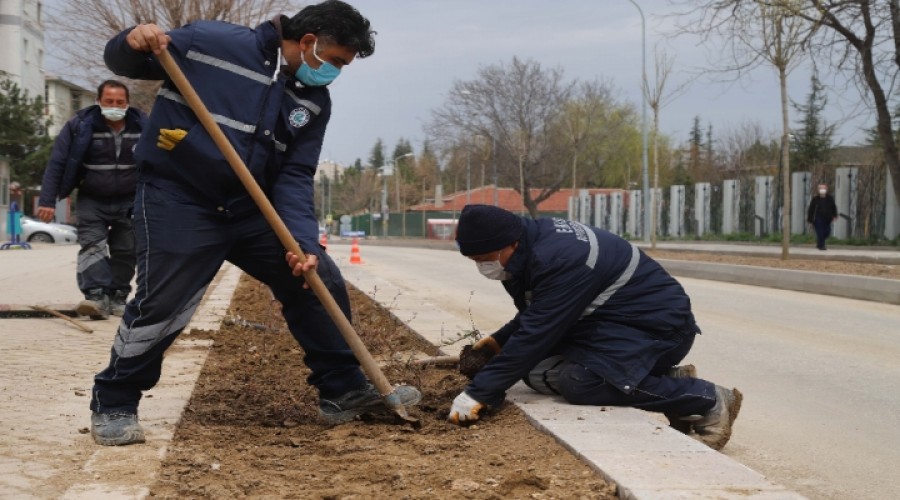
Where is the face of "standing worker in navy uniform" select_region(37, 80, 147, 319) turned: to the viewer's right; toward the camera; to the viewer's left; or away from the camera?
toward the camera

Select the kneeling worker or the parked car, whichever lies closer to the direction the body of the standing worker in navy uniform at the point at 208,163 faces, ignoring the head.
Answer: the kneeling worker

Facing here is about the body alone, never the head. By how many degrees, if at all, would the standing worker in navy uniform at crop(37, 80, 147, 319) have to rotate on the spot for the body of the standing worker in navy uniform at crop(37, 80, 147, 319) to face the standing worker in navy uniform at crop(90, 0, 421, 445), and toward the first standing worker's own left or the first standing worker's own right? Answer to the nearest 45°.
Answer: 0° — they already face them

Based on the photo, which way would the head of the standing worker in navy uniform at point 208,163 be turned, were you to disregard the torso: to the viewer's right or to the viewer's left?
to the viewer's right

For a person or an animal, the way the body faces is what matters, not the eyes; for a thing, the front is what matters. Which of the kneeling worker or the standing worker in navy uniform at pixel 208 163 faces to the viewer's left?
the kneeling worker

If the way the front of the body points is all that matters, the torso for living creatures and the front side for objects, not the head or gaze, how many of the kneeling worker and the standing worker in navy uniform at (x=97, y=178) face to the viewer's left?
1

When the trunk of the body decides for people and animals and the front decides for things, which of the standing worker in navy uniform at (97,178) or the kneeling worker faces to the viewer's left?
the kneeling worker

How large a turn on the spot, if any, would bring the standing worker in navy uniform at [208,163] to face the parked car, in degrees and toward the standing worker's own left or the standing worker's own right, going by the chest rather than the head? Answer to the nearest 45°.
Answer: approximately 135° to the standing worker's own left

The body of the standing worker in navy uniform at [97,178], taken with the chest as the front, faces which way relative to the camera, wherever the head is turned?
toward the camera

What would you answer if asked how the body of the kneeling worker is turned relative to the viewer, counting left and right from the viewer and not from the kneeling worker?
facing to the left of the viewer

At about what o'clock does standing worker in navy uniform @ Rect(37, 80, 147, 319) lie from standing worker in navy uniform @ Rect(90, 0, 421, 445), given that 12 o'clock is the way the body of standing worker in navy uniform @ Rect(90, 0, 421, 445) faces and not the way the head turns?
standing worker in navy uniform @ Rect(37, 80, 147, 319) is roughly at 7 o'clock from standing worker in navy uniform @ Rect(90, 0, 421, 445).

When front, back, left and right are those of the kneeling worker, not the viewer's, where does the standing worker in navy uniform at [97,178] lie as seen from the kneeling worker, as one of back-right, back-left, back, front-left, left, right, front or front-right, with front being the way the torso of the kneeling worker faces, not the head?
front-right

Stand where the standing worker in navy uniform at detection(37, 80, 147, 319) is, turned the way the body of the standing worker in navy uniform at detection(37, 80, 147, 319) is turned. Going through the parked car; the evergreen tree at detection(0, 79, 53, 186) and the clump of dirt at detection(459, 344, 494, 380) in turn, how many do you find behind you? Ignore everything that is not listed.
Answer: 2

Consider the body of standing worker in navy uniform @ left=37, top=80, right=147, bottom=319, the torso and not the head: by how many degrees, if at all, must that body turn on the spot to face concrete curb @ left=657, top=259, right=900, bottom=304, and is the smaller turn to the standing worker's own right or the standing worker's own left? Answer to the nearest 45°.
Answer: approximately 90° to the standing worker's own left

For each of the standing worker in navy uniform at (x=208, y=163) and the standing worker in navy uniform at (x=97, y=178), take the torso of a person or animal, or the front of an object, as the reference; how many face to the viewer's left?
0

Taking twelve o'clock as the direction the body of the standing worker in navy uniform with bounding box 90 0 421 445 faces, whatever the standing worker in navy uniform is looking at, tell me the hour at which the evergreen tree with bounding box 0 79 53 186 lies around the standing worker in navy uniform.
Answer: The evergreen tree is roughly at 7 o'clock from the standing worker in navy uniform.
